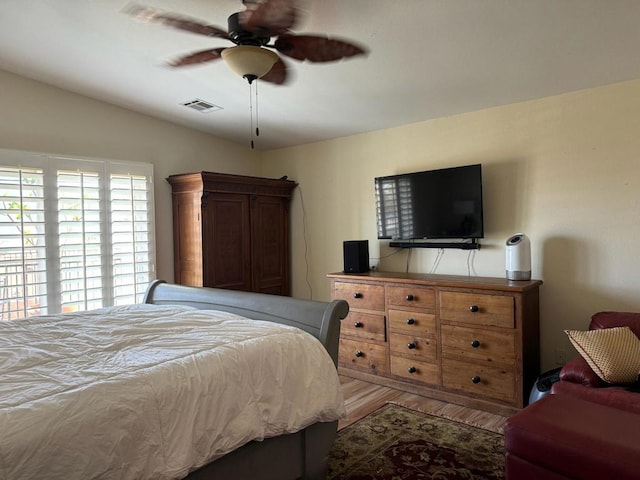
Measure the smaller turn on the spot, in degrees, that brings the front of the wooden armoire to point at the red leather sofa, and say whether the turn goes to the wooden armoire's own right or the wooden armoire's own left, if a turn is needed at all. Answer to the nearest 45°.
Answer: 0° — it already faces it

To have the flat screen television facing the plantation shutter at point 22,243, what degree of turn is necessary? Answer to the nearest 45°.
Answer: approximately 45° to its right

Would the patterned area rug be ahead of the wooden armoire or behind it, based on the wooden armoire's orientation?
ahead

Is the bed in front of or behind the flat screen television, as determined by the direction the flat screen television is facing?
in front

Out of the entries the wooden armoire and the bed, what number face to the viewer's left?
0

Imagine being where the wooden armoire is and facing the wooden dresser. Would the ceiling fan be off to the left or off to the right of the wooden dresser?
right

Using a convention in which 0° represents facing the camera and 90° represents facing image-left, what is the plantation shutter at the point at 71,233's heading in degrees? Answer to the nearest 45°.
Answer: approximately 315°

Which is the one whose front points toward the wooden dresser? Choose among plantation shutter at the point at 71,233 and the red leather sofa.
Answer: the plantation shutter

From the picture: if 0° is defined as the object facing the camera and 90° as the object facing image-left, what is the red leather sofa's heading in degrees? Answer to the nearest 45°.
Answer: approximately 45°
